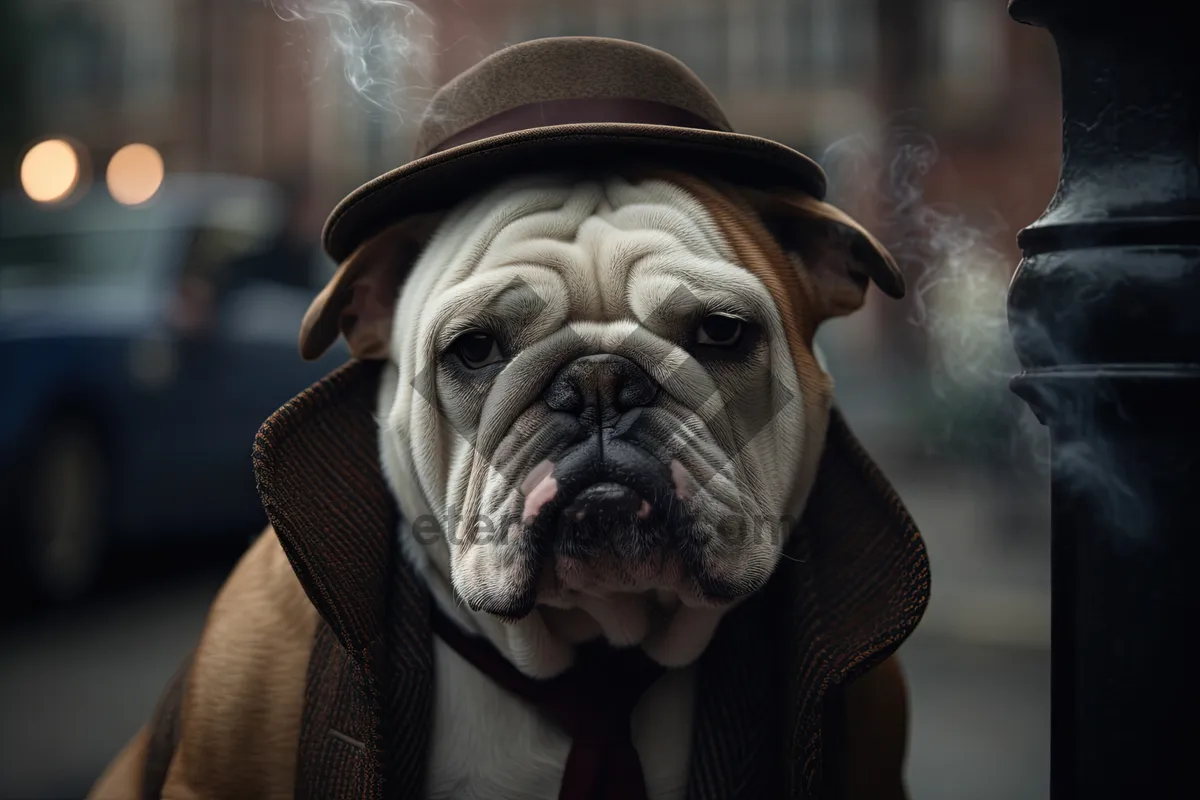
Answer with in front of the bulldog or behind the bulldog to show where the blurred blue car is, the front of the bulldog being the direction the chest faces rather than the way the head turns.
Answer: behind

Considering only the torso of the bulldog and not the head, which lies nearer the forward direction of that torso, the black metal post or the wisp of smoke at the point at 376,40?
the black metal post

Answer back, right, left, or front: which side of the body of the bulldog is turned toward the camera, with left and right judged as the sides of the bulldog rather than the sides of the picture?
front

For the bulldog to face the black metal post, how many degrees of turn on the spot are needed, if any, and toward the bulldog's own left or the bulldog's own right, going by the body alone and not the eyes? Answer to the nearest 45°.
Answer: approximately 45° to the bulldog's own left

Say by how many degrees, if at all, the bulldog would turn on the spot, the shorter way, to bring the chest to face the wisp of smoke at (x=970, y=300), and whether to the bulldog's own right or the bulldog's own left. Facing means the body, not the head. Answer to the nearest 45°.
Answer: approximately 135° to the bulldog's own left
